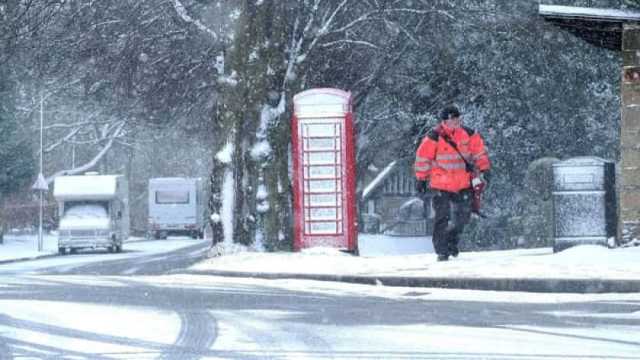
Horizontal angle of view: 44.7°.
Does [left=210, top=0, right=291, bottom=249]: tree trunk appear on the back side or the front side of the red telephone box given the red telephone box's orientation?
on the back side

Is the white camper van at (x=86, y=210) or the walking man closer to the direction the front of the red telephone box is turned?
the walking man

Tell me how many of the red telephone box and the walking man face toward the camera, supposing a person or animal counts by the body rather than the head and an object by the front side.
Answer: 2

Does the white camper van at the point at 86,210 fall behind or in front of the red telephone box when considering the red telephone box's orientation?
behind

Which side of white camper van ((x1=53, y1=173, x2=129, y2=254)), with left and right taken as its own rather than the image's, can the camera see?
front

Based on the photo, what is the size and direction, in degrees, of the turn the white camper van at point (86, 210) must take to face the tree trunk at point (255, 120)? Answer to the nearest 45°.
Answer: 0° — it already faces it

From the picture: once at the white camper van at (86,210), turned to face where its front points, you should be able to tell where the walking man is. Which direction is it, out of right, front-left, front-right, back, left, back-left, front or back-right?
front

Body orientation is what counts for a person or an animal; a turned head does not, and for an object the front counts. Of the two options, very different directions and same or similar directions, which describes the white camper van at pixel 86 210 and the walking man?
same or similar directions

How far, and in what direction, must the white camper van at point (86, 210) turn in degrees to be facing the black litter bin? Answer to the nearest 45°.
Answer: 0° — it already faces it

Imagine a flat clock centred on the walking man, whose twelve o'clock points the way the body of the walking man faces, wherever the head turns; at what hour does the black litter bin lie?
The black litter bin is roughly at 8 o'clock from the walking man.

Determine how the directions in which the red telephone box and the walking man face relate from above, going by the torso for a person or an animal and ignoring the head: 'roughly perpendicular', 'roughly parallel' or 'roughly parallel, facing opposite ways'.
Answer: roughly parallel

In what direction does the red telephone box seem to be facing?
toward the camera

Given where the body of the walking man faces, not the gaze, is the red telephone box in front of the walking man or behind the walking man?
behind

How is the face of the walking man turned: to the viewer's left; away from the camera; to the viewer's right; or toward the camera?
toward the camera
